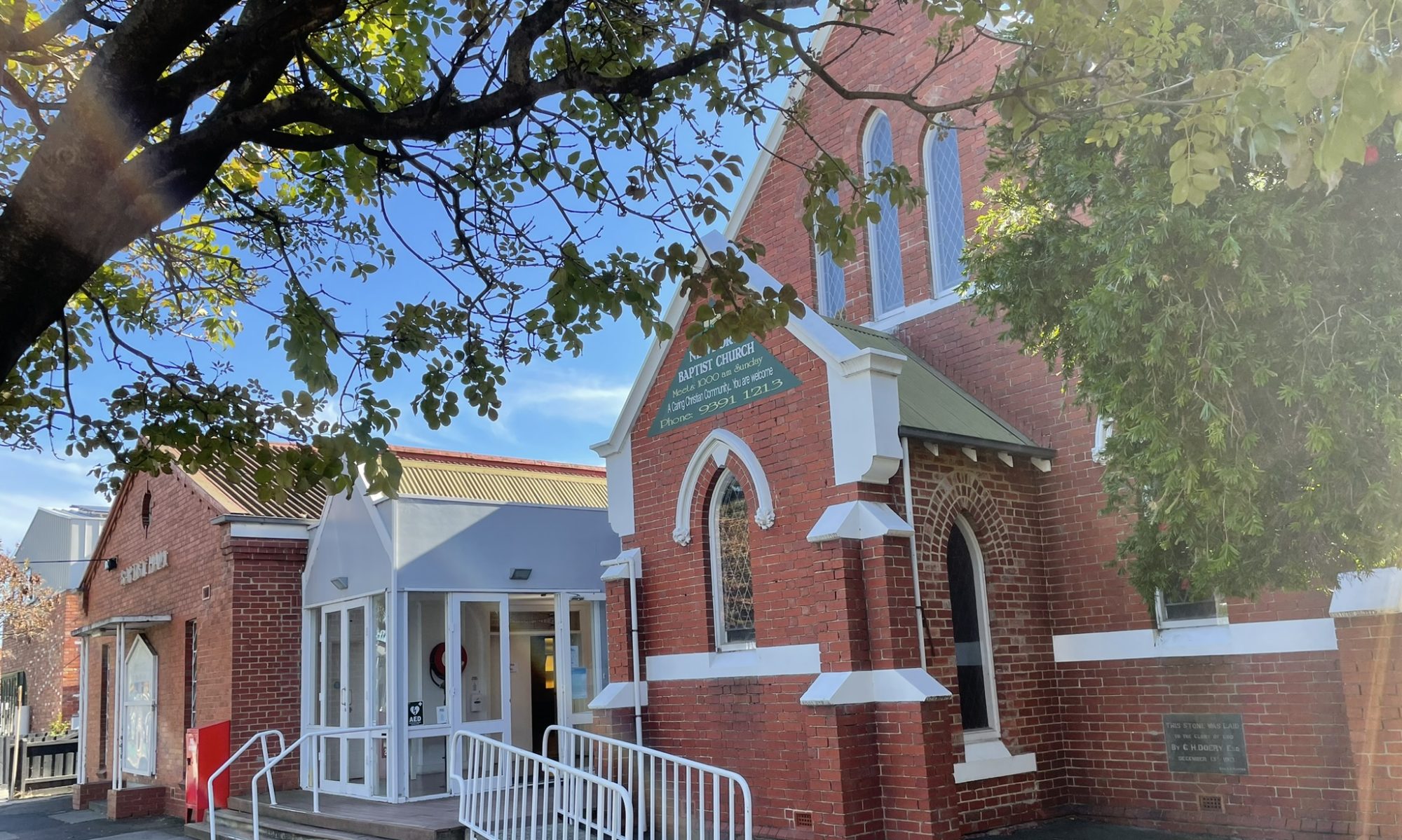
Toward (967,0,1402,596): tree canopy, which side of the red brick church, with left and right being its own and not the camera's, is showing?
left

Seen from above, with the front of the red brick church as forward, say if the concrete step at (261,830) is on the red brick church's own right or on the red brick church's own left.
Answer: on the red brick church's own right

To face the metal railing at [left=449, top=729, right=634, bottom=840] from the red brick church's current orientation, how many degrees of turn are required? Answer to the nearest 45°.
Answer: approximately 45° to its right

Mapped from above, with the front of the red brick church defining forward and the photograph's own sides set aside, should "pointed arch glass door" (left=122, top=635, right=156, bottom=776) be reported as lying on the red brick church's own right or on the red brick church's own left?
on the red brick church's own right

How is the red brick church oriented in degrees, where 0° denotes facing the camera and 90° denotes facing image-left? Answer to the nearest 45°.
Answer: approximately 45°

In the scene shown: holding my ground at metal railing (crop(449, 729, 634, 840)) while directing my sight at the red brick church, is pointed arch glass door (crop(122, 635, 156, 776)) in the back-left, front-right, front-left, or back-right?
back-left

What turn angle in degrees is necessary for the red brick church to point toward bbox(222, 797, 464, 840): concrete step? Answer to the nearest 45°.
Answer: approximately 45° to its right
